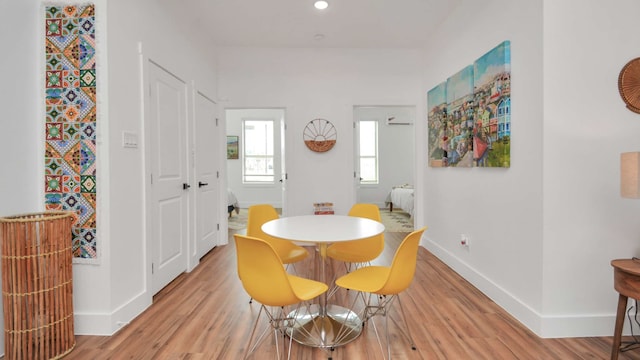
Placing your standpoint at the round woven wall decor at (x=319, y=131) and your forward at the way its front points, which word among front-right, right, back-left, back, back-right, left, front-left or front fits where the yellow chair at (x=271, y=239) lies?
front

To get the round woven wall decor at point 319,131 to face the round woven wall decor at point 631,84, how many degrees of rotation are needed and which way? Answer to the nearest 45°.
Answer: approximately 45° to its left

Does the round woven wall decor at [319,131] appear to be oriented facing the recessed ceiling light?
yes

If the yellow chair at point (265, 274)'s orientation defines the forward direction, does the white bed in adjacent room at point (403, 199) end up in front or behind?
in front

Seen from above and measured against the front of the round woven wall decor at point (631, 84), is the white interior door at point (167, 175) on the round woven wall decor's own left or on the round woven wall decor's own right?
on the round woven wall decor's own right

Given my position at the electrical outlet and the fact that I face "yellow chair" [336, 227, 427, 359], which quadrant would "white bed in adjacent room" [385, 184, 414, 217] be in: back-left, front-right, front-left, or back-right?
back-right

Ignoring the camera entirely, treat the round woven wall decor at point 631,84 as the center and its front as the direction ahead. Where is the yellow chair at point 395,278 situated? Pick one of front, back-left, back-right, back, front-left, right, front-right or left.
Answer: right

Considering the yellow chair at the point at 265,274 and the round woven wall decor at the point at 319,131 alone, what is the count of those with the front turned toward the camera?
1

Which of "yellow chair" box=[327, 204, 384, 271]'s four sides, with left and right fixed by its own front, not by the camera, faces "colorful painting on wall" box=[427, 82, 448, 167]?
back

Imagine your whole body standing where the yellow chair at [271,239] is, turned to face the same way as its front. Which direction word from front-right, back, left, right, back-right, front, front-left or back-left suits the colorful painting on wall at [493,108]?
front-left

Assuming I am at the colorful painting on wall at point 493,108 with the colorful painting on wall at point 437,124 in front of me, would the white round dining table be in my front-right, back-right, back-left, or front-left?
back-left

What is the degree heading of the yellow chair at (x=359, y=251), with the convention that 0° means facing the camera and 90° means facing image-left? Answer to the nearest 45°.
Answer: approximately 45°

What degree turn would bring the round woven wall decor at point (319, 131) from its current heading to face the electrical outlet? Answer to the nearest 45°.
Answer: approximately 45° to its left

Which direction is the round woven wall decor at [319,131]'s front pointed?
toward the camera
